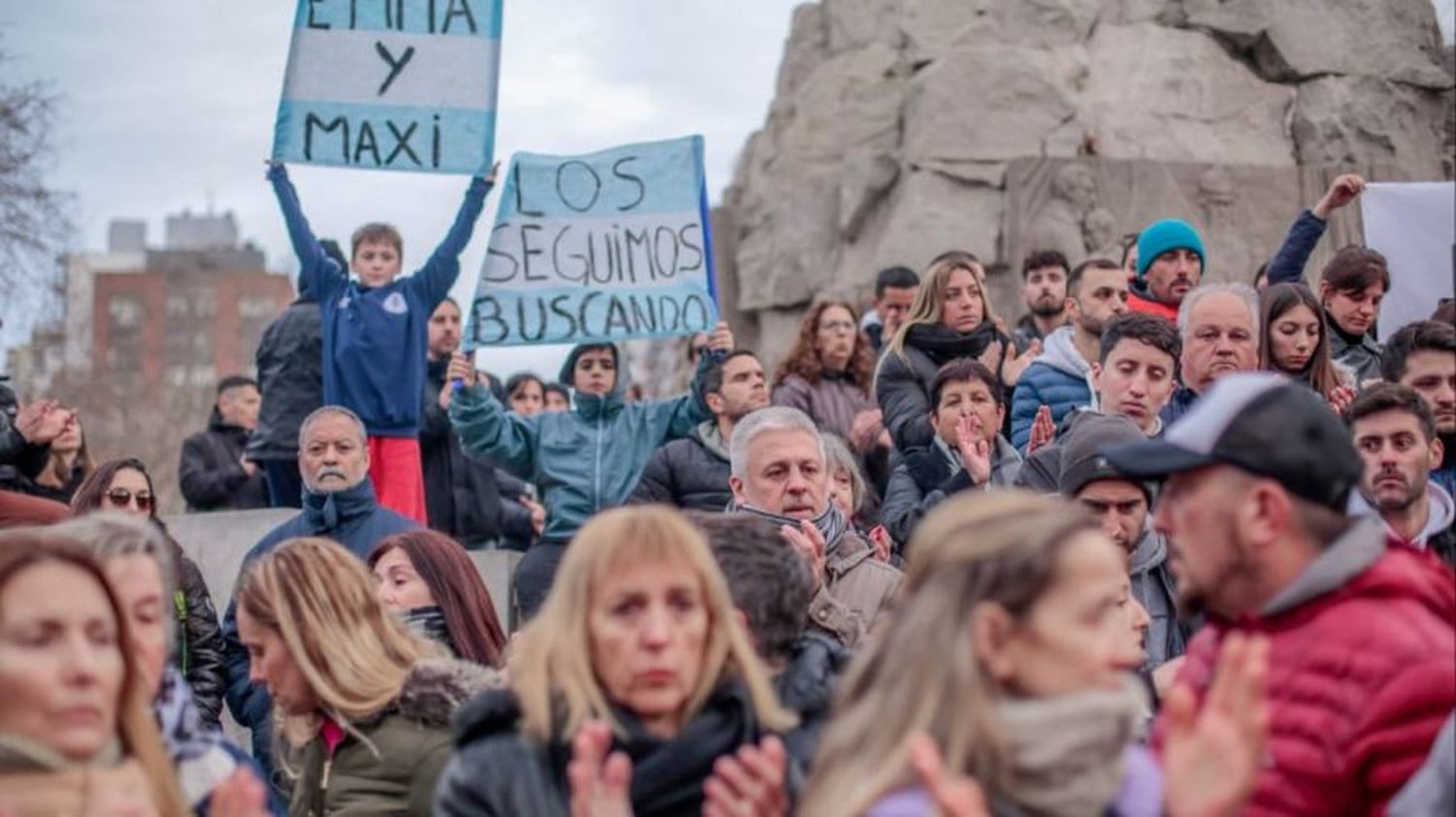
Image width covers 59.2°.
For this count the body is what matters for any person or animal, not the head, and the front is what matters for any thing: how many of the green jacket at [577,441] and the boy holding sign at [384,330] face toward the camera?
2

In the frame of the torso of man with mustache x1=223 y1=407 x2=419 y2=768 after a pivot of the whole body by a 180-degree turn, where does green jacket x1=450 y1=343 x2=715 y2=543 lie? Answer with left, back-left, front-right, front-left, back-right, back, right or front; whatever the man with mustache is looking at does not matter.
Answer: front-right

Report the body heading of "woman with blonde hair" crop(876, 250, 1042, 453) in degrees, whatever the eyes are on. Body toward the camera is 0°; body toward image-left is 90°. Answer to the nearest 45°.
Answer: approximately 315°

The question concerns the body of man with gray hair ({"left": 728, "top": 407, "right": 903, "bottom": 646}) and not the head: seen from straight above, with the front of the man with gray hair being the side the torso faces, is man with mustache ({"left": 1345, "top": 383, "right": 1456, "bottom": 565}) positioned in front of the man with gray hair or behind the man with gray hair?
in front

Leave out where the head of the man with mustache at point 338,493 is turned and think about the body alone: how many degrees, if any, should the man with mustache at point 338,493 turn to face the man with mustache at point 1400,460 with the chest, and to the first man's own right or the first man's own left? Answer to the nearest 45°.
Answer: approximately 45° to the first man's own left

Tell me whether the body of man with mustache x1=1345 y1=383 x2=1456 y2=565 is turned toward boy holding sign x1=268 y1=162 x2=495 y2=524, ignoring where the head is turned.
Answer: no

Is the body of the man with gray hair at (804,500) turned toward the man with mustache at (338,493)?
no

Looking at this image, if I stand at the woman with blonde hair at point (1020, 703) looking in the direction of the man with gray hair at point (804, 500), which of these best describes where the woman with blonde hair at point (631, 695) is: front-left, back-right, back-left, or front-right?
front-left

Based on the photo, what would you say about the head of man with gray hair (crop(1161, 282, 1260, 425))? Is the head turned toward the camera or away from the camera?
toward the camera

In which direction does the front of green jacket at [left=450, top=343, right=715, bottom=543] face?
toward the camera

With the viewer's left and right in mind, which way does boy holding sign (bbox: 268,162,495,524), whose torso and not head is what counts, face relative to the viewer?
facing the viewer

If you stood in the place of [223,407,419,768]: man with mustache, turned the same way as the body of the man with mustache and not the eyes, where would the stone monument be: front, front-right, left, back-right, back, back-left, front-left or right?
back-left

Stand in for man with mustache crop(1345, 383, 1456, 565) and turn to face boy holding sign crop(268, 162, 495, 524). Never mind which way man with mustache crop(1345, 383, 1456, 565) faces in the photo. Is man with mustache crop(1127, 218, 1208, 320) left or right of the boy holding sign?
right

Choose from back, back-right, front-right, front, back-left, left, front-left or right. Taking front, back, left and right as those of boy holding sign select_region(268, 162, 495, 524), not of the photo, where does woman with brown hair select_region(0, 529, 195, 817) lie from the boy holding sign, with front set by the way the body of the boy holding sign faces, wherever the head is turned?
front

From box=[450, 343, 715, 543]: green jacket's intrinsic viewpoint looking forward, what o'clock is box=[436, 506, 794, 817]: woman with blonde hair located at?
The woman with blonde hair is roughly at 12 o'clock from the green jacket.

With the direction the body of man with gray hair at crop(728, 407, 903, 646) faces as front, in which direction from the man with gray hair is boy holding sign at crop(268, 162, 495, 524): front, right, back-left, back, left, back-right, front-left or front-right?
back

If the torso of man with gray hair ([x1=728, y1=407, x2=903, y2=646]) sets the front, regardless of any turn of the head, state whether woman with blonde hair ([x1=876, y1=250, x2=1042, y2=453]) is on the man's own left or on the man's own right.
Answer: on the man's own left

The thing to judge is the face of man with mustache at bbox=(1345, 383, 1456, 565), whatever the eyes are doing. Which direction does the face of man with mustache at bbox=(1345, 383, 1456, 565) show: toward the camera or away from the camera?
toward the camera
